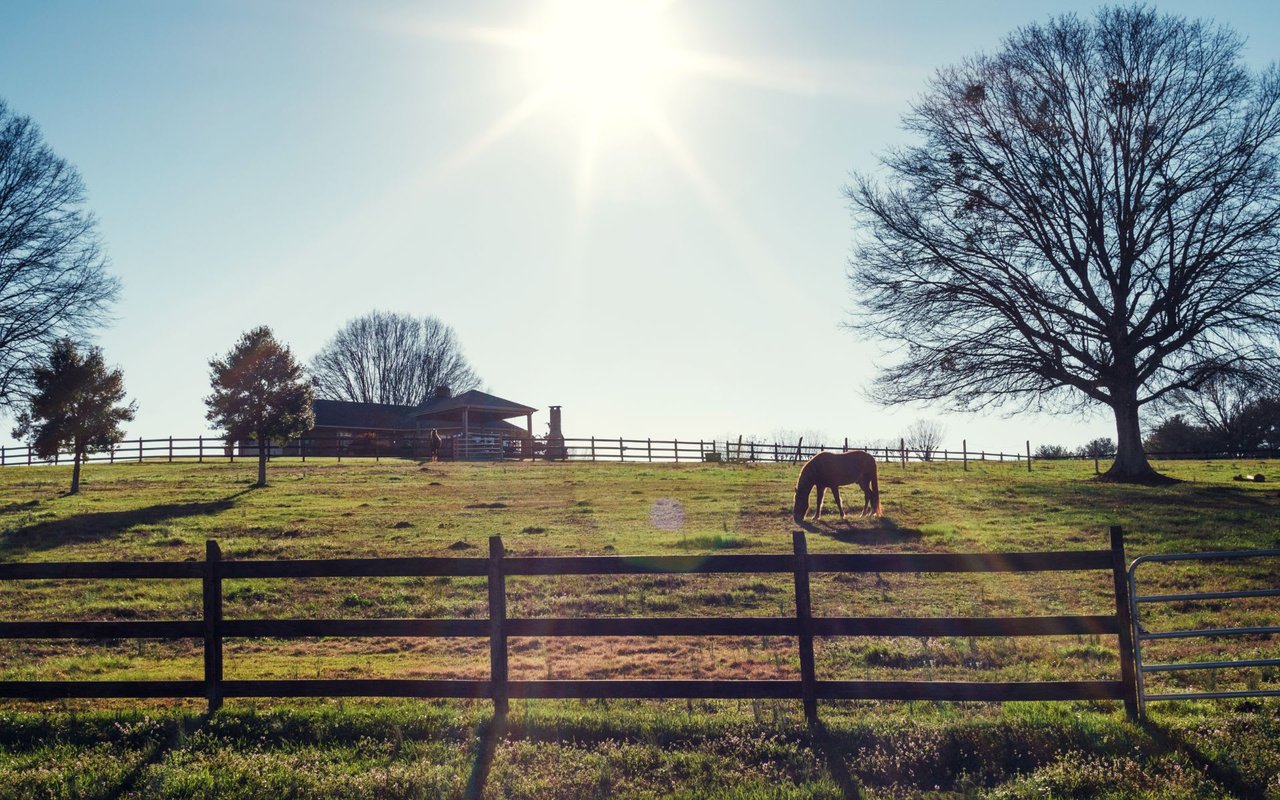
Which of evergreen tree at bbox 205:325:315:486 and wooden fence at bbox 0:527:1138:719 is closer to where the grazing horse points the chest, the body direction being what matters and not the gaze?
the evergreen tree

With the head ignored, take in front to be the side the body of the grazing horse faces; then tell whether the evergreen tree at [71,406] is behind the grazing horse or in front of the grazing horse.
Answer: in front

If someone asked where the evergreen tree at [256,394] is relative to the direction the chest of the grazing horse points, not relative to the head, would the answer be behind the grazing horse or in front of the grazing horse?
in front

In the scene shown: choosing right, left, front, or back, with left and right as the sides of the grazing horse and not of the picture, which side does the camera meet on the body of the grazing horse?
left

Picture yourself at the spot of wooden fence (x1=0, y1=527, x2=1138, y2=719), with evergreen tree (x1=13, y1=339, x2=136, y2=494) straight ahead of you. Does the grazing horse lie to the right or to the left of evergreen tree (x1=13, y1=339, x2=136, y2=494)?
right

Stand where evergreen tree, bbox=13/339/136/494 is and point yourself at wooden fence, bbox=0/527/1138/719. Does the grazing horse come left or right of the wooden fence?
left

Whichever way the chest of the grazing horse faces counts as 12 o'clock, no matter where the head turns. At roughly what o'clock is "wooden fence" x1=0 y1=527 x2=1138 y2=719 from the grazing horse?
The wooden fence is roughly at 9 o'clock from the grazing horse.
